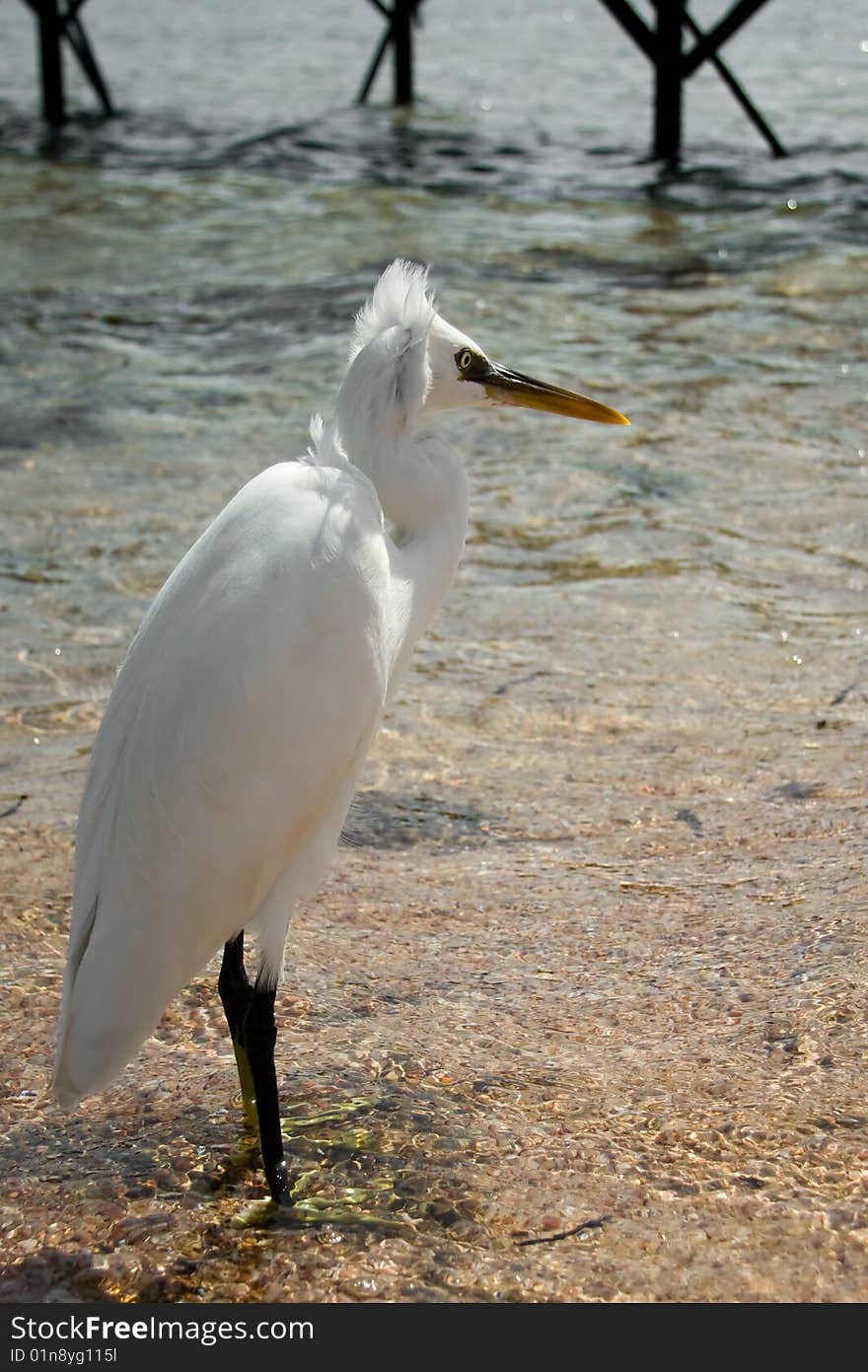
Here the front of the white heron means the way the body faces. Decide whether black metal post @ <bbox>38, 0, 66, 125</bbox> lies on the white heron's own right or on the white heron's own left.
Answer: on the white heron's own left

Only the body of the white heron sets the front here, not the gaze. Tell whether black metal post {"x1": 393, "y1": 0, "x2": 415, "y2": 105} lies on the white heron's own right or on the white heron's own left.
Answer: on the white heron's own left

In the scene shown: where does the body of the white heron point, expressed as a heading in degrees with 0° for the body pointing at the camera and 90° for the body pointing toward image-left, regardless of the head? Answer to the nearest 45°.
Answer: approximately 270°
